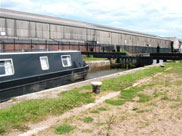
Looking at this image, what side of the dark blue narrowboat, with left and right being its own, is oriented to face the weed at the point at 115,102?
right

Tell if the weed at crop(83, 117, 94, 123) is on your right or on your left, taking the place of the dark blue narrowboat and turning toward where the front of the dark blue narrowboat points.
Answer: on your right

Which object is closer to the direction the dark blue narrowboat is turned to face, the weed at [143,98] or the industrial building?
the industrial building

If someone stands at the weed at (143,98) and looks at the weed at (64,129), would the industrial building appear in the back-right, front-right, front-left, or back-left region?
back-right

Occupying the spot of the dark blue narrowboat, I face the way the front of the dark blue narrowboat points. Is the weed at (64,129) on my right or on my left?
on my right

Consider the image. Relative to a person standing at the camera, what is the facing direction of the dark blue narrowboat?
facing away from the viewer and to the right of the viewer
